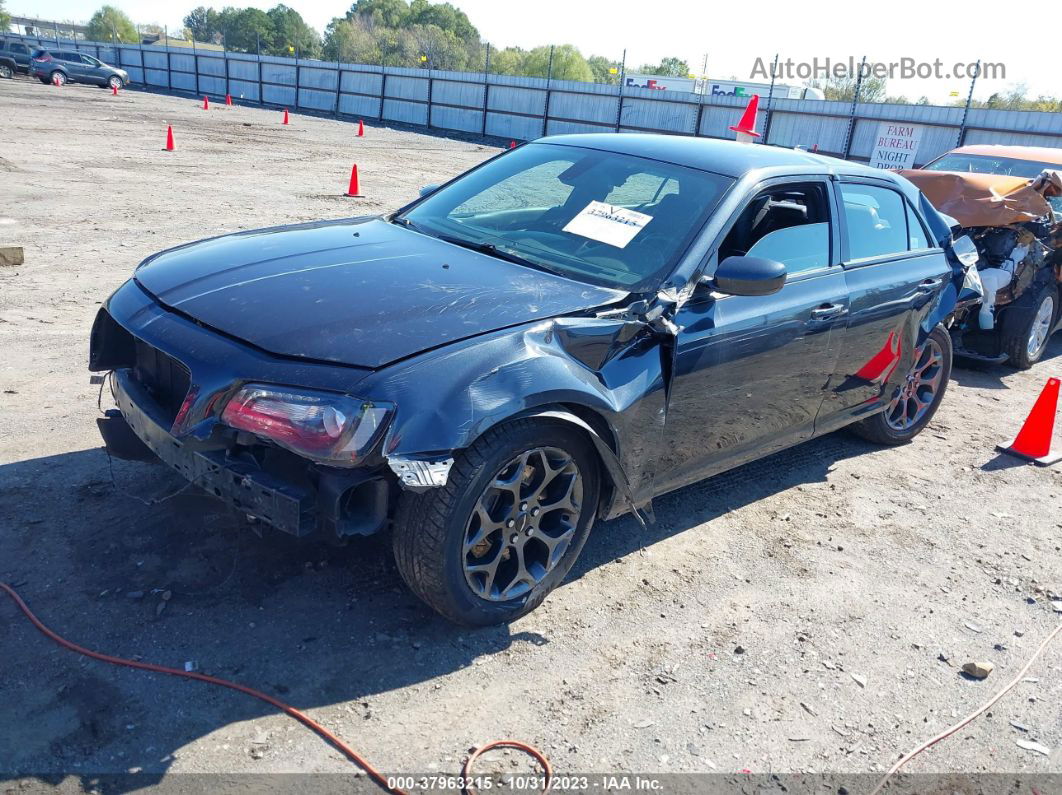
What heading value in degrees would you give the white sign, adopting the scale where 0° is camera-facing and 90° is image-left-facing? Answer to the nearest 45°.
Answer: approximately 0°

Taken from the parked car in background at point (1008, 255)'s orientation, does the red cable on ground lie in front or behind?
in front

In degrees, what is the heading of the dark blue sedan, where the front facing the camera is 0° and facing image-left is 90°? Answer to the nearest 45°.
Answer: approximately 45°

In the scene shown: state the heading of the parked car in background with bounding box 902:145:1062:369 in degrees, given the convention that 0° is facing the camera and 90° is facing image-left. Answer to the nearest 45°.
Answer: approximately 45°

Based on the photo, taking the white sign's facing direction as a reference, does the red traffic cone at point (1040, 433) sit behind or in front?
in front

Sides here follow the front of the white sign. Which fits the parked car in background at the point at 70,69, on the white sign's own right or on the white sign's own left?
on the white sign's own right

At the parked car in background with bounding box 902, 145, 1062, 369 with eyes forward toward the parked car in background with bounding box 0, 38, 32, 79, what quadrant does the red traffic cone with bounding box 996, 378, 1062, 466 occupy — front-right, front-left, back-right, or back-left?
back-left

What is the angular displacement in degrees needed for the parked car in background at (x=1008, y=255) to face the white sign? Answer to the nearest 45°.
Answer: approximately 135° to its right

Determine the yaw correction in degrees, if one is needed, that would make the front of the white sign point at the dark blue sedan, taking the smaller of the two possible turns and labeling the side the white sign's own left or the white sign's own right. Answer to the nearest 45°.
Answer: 0° — it already faces it

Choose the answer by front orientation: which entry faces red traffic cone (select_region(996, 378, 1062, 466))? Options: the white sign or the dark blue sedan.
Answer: the white sign

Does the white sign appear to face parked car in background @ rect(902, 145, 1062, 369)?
yes

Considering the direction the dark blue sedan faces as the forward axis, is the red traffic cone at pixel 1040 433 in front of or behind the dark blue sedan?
behind

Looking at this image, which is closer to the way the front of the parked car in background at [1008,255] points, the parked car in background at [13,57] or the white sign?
the parked car in background

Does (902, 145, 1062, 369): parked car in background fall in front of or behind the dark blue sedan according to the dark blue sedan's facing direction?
behind

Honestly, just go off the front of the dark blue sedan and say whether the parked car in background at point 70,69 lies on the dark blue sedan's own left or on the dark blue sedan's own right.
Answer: on the dark blue sedan's own right
